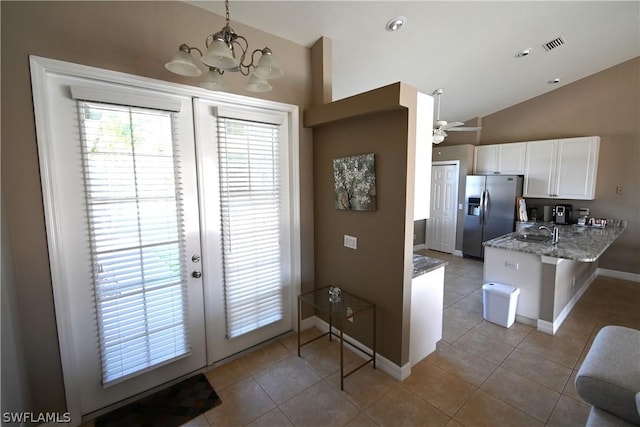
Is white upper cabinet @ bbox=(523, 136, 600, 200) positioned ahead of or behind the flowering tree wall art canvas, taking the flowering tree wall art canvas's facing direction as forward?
behind

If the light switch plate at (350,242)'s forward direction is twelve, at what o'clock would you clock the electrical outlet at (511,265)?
The electrical outlet is roughly at 7 o'clock from the light switch plate.

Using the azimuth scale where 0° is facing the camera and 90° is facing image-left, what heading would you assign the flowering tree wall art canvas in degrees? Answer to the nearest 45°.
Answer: approximately 45°

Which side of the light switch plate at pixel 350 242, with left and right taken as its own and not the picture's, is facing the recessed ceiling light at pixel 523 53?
back

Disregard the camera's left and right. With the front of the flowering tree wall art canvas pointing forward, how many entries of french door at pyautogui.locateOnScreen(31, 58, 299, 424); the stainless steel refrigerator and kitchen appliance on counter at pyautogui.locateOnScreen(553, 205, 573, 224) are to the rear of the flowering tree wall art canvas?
2

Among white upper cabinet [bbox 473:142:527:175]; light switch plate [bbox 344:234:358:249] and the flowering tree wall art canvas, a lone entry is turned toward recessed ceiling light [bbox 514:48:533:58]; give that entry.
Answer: the white upper cabinet

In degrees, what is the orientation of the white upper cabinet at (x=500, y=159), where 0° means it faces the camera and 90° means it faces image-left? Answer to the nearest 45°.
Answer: approximately 0°

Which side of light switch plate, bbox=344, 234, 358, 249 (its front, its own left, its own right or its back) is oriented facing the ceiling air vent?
back

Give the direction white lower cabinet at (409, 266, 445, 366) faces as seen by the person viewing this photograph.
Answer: facing away from the viewer and to the right of the viewer

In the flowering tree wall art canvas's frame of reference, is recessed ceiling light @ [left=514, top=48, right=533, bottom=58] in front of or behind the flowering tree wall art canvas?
behind

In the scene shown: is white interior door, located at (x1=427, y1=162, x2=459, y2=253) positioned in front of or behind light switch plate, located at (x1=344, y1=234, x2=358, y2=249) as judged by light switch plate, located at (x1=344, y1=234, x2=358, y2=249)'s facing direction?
behind

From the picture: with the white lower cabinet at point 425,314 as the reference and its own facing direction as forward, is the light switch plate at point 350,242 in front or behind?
behind
